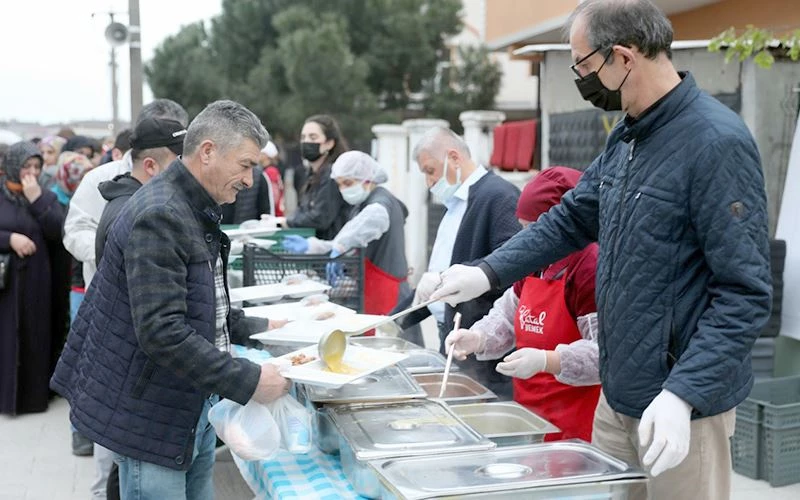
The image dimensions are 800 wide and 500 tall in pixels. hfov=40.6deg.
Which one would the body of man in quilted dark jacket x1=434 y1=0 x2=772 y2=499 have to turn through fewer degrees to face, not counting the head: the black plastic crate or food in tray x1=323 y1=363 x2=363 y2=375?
the food in tray

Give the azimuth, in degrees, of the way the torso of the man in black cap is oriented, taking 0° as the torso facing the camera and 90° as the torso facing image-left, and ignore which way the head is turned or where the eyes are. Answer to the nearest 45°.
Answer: approximately 270°

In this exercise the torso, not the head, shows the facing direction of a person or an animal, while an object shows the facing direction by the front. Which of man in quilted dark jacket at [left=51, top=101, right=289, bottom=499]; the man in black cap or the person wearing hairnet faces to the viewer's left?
the person wearing hairnet

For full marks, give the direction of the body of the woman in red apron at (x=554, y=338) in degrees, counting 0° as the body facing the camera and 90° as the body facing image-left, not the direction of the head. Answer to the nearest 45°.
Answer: approximately 45°

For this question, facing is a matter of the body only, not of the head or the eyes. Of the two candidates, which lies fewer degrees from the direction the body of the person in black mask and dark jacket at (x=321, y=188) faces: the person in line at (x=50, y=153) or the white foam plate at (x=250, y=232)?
the white foam plate

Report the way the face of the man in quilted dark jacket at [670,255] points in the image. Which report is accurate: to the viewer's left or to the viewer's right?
to the viewer's left

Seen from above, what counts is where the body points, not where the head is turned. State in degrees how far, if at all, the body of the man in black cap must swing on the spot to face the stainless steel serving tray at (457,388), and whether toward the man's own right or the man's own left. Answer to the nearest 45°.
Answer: approximately 45° to the man's own right

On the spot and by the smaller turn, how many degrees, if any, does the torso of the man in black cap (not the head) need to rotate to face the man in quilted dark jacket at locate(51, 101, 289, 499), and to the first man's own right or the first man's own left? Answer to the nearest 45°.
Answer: approximately 90° to the first man's own right

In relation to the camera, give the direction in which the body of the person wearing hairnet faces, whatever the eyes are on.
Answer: to the viewer's left

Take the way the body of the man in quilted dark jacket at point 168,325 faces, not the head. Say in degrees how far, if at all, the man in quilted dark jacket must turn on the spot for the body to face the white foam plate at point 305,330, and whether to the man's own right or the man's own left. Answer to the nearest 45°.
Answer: approximately 45° to the man's own left
